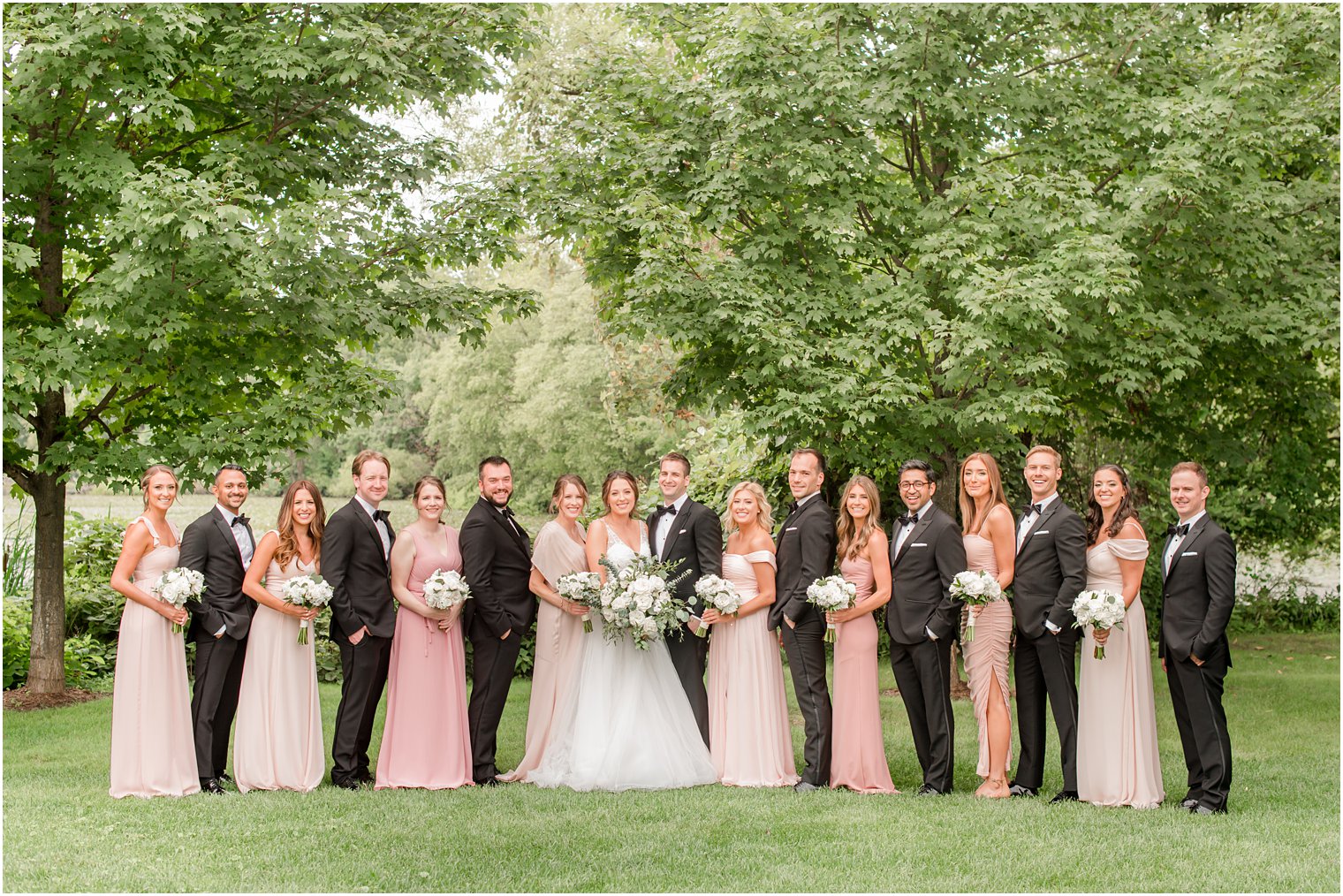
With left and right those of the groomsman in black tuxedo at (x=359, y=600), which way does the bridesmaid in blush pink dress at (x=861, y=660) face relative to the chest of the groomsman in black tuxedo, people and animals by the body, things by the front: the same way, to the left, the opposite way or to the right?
to the right

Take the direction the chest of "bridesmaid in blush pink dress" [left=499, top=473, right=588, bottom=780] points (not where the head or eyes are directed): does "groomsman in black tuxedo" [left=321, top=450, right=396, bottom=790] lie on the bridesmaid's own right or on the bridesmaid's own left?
on the bridesmaid's own right

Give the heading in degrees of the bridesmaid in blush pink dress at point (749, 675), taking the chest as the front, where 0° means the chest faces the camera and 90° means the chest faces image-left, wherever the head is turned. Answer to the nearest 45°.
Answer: approximately 45°

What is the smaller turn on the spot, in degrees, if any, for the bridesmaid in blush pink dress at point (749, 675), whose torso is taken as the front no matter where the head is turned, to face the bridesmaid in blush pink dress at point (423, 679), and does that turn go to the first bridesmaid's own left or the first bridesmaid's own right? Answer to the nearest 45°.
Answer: approximately 45° to the first bridesmaid's own right

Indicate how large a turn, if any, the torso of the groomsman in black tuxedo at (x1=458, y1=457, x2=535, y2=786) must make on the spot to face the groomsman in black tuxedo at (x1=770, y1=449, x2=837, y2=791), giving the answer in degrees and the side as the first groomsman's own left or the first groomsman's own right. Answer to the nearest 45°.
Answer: approximately 45° to the first groomsman's own left

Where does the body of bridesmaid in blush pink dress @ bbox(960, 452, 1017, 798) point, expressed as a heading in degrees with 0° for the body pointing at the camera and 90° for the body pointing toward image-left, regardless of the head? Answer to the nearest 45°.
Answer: approximately 45°

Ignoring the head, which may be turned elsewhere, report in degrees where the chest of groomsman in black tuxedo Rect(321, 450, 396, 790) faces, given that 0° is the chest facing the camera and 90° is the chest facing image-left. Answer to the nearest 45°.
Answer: approximately 315°
